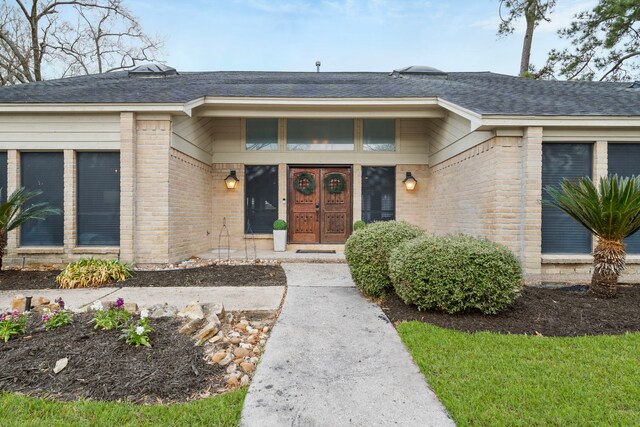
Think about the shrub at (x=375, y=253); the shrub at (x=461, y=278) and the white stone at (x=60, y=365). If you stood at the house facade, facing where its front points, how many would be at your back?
0

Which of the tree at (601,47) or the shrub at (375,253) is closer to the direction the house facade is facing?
the shrub

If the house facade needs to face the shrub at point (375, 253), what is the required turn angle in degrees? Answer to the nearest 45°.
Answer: approximately 45° to its left

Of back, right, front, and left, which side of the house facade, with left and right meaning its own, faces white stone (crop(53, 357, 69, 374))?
front

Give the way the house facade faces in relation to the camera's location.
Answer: facing the viewer

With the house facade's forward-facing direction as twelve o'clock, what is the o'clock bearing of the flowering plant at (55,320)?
The flowering plant is roughly at 1 o'clock from the house facade.

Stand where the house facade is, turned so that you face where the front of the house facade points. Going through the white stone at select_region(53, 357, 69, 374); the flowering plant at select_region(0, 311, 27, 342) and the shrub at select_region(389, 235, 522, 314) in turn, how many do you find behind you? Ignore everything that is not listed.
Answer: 0

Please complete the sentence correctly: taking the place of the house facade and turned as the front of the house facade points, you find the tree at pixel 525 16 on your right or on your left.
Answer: on your left

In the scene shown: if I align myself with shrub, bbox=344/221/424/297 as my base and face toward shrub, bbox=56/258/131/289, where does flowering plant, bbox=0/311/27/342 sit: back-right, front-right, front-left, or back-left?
front-left

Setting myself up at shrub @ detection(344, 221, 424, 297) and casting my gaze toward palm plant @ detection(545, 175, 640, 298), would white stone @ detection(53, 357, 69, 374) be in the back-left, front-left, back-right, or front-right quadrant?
back-right

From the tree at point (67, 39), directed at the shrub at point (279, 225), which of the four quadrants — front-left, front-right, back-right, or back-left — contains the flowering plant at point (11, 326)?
front-right

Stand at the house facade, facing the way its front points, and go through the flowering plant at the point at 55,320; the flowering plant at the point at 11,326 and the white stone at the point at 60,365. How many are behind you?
0

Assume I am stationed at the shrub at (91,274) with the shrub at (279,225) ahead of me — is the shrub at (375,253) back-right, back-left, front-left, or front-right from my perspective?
front-right

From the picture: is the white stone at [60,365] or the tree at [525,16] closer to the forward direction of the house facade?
the white stone

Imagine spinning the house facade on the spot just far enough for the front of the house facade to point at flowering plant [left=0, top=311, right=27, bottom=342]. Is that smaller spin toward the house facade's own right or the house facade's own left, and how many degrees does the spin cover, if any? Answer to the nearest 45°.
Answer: approximately 45° to the house facade's own right
